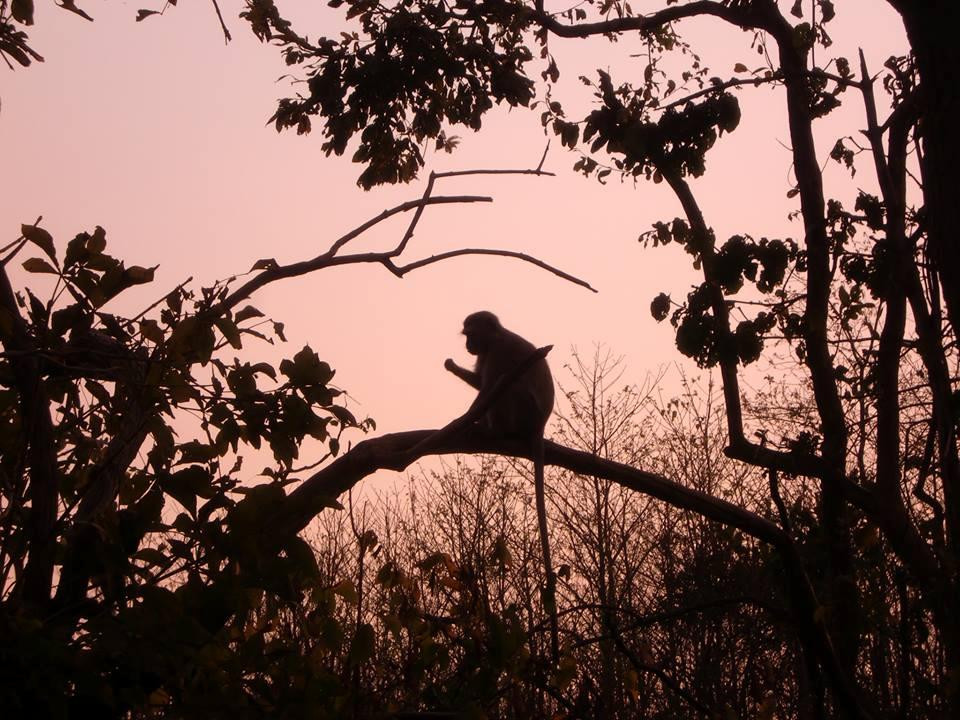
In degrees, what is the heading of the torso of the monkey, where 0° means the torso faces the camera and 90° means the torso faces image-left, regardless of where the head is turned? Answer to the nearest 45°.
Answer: approximately 90°
